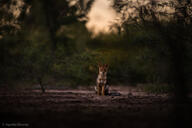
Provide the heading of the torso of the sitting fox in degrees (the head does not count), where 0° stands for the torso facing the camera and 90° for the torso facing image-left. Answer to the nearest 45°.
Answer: approximately 0°
